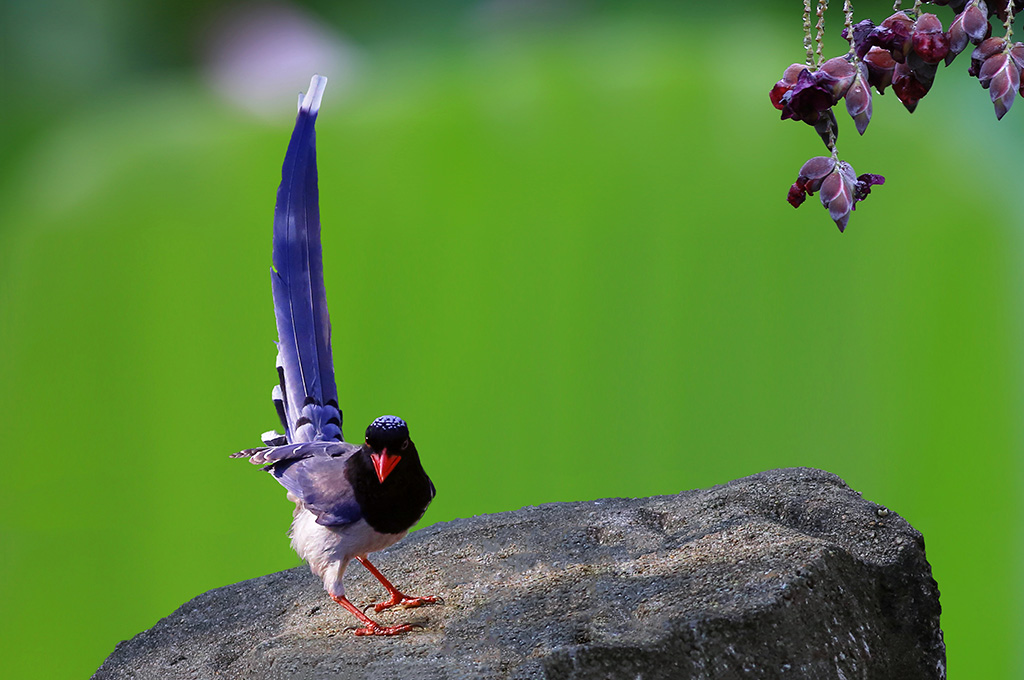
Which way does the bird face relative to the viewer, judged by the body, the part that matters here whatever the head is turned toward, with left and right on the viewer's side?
facing the viewer and to the right of the viewer
